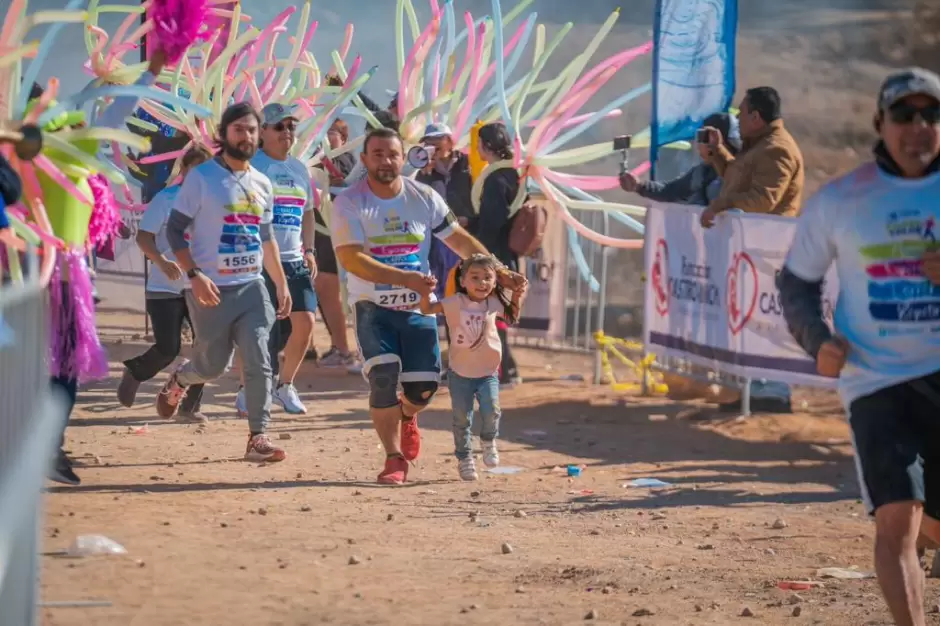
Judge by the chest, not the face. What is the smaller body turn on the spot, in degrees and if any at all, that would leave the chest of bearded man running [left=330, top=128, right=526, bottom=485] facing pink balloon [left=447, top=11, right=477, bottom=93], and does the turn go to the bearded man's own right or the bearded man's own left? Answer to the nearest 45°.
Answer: approximately 180°

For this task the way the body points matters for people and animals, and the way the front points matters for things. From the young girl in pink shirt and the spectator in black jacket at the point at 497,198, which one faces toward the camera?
the young girl in pink shirt

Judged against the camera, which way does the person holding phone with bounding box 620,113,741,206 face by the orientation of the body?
to the viewer's left

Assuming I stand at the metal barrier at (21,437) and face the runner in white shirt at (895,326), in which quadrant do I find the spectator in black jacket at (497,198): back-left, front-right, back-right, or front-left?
front-left

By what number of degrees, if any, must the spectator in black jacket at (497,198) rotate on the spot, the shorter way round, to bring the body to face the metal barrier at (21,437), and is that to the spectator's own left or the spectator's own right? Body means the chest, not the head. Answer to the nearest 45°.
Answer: approximately 90° to the spectator's own left

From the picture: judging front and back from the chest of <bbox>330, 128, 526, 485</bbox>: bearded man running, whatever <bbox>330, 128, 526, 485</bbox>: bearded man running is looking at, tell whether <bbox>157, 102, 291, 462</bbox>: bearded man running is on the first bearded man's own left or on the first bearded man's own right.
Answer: on the first bearded man's own right

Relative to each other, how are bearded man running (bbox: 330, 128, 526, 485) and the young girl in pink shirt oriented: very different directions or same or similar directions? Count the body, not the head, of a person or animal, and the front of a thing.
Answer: same or similar directions

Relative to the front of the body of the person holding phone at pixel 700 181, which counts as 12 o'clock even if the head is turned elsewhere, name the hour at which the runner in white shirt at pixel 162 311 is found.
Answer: The runner in white shirt is roughly at 11 o'clock from the person holding phone.

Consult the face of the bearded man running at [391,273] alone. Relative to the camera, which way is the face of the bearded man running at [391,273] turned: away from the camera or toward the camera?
toward the camera

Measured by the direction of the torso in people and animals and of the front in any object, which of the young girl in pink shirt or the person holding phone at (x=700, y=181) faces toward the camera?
the young girl in pink shirt

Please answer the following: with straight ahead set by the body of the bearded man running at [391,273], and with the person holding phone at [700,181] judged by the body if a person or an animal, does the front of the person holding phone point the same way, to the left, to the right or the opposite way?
to the right

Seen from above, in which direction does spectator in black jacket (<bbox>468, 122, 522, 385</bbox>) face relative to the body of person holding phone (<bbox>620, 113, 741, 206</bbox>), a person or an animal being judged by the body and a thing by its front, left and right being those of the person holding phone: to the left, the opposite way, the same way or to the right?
the same way

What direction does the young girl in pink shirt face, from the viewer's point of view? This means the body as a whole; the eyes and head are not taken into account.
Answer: toward the camera

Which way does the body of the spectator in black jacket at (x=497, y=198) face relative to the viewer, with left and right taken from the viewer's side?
facing to the left of the viewer

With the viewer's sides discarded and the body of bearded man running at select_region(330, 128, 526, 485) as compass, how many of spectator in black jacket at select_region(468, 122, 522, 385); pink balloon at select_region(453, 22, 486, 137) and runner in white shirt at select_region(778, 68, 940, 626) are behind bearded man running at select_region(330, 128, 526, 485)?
2

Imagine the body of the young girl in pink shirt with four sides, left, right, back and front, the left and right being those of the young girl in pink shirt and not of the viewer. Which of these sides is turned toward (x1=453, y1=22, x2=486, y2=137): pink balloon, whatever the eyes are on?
back

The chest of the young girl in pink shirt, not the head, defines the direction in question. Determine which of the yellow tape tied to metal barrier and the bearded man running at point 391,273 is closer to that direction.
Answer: the bearded man running

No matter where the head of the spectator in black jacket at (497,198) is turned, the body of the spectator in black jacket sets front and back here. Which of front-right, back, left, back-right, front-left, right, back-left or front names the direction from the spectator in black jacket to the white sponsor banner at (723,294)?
back-left
